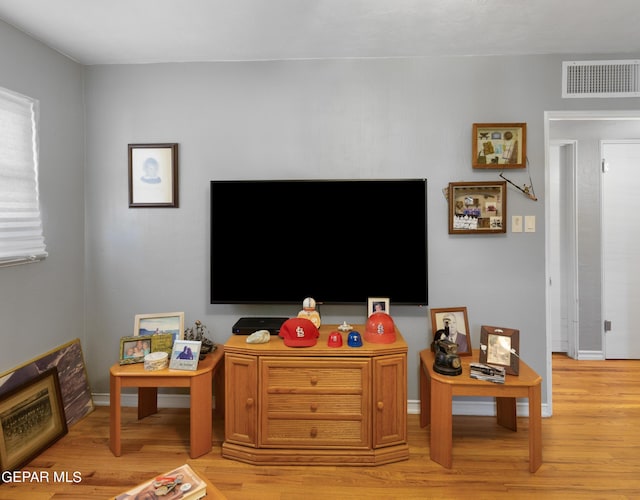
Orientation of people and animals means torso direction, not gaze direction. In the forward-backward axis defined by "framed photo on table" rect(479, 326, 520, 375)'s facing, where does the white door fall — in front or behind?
behind

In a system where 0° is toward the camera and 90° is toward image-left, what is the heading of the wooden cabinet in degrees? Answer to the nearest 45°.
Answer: approximately 0°

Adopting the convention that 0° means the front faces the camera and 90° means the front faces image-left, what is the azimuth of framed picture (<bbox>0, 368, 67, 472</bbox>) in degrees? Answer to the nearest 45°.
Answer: approximately 315°
